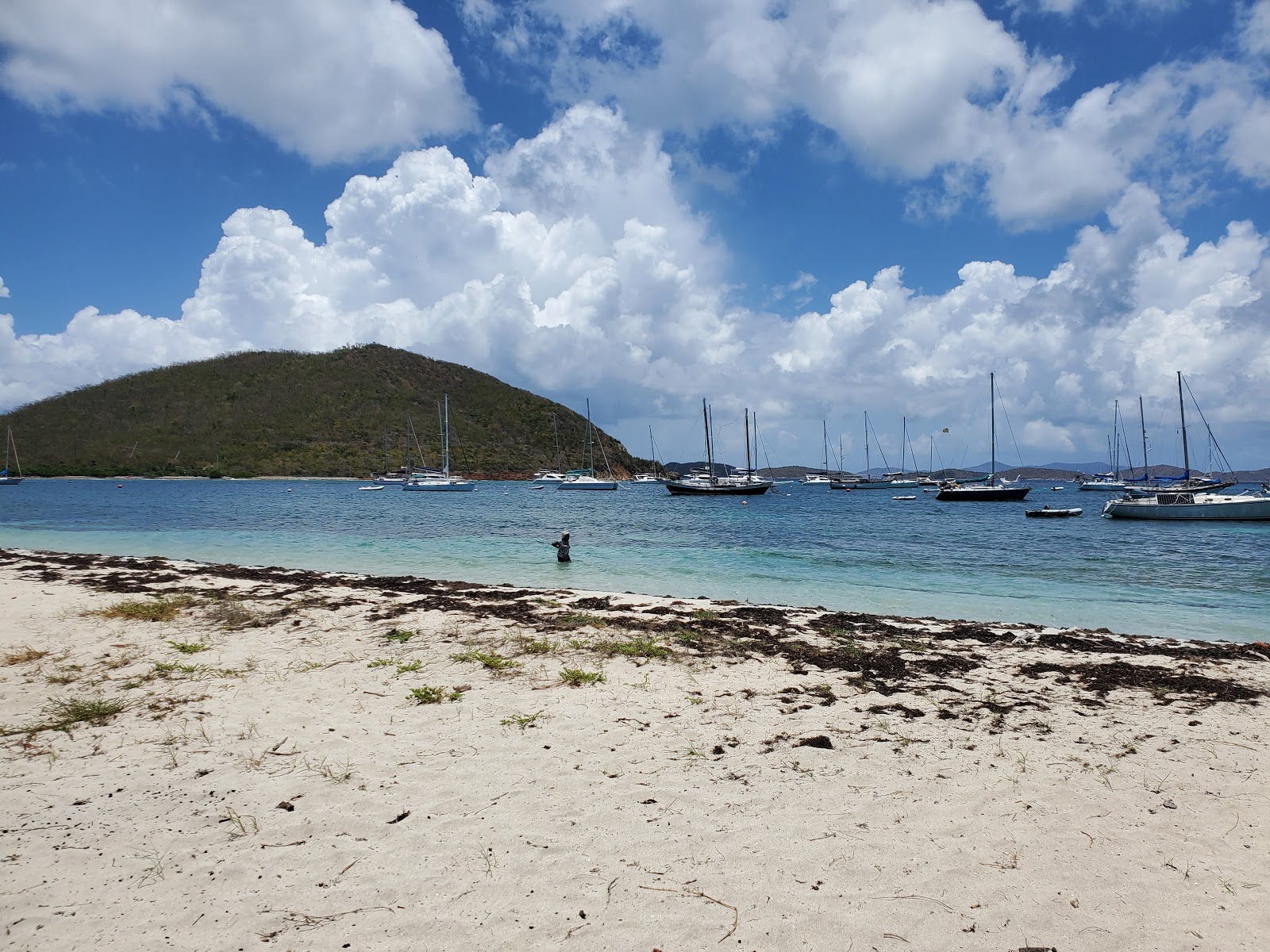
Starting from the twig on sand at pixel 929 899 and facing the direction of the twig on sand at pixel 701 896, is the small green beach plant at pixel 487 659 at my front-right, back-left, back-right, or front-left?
front-right

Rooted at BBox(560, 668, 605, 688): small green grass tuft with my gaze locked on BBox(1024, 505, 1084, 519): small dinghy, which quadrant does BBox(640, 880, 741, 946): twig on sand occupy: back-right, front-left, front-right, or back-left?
back-right

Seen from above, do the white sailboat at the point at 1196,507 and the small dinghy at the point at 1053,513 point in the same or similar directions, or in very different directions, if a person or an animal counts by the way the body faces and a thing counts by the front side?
same or similar directions
